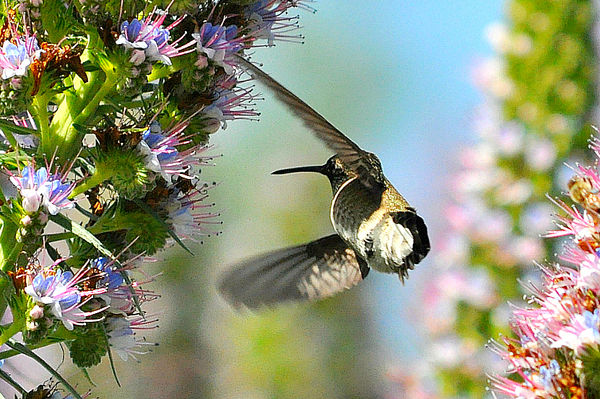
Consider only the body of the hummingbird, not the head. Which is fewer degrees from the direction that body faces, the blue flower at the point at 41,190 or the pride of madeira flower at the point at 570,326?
the blue flower

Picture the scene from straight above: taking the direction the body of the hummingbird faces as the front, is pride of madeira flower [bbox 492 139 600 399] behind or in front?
behind

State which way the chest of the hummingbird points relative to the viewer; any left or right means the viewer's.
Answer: facing away from the viewer and to the left of the viewer
